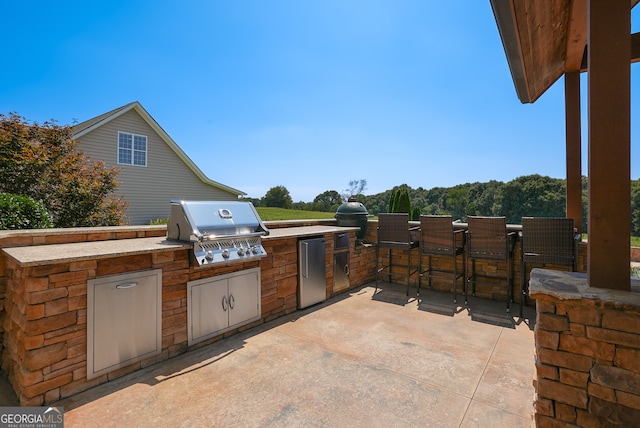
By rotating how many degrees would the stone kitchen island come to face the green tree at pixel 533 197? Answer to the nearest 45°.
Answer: approximately 90° to its left

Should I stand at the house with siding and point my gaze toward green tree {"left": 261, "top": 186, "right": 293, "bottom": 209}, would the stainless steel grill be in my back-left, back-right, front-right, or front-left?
back-right

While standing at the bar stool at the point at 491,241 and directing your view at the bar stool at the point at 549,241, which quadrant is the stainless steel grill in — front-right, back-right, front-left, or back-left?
back-right

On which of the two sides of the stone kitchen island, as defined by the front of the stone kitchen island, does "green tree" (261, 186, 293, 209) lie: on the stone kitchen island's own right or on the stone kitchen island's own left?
on the stone kitchen island's own left

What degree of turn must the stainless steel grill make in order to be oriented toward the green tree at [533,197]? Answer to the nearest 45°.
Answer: approximately 90° to its left

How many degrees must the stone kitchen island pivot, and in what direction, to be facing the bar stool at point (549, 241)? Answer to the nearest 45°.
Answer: approximately 45° to its left

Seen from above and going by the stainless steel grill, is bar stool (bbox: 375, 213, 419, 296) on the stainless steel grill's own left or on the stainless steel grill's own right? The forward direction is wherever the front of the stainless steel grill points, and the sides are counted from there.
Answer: on the stainless steel grill's own left

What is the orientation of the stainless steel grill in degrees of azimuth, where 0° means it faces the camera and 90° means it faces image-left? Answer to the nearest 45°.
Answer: approximately 315°

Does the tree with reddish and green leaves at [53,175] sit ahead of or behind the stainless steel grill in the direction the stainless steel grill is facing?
behind

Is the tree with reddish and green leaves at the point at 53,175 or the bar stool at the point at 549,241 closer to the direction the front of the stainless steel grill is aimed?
the bar stool

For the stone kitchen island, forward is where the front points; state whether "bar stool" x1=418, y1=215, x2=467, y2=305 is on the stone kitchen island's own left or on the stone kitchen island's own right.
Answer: on the stone kitchen island's own left
